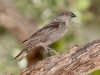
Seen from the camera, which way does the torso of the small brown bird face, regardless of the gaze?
to the viewer's right
